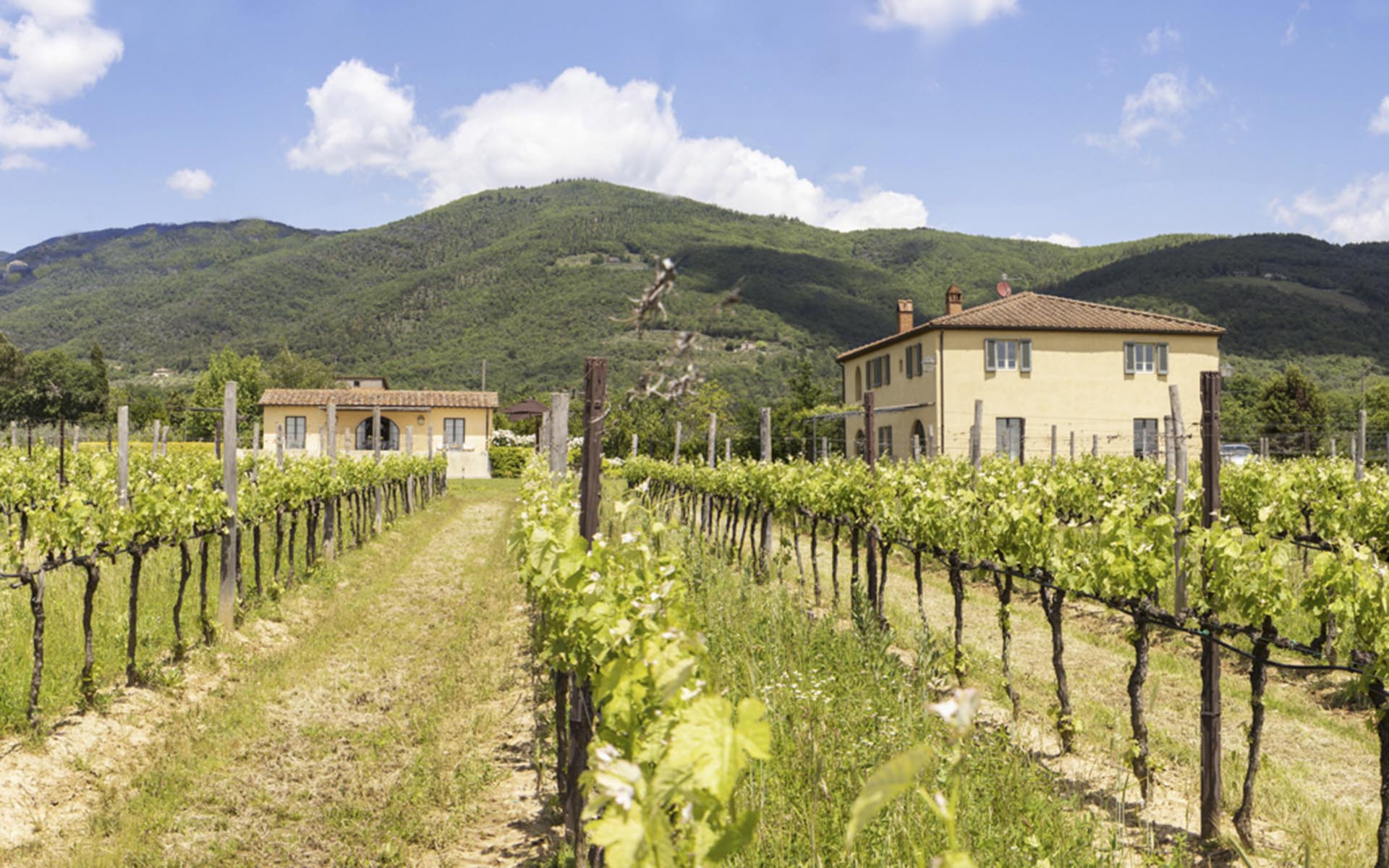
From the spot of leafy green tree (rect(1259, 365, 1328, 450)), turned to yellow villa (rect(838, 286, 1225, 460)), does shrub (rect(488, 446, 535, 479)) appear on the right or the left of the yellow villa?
right

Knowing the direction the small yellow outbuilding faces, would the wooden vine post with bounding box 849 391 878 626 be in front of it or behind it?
in front

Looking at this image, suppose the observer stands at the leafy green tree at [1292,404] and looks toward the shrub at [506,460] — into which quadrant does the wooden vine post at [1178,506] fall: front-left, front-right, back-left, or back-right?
front-left

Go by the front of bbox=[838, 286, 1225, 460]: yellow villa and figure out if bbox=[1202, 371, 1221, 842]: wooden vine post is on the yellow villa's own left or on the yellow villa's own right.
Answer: on the yellow villa's own left

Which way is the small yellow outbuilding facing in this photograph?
toward the camera

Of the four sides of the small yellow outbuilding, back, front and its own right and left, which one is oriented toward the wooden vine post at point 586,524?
front

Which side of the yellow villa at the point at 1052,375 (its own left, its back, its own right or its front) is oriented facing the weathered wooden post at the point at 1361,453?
left

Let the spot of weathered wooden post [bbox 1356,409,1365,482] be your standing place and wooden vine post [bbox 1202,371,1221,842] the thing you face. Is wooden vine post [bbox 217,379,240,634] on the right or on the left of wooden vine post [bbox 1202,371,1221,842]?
right

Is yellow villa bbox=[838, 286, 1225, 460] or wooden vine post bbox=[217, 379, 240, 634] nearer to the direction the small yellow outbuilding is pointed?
the wooden vine post
